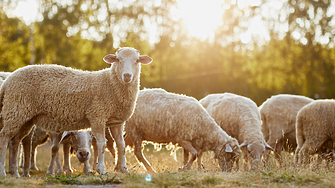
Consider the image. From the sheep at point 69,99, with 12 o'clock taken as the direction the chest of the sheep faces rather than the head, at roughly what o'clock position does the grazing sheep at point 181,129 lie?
The grazing sheep is roughly at 11 o'clock from the sheep.

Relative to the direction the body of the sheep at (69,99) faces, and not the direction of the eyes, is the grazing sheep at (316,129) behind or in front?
in front

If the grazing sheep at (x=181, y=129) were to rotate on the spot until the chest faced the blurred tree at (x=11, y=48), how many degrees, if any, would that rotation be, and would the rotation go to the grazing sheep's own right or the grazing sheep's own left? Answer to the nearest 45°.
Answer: approximately 135° to the grazing sheep's own left

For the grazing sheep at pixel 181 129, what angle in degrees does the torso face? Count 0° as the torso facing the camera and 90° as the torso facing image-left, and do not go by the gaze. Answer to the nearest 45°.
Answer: approximately 270°

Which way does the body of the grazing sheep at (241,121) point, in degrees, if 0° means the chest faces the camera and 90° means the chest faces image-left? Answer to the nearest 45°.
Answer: approximately 315°

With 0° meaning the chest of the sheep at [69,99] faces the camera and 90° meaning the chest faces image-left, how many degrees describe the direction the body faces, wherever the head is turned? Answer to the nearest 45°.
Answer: approximately 270°

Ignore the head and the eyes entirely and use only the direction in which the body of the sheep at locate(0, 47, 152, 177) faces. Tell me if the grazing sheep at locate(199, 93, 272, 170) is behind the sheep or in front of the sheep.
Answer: in front

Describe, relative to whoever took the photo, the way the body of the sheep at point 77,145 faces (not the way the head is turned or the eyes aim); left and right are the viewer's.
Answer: facing the viewer and to the right of the viewer

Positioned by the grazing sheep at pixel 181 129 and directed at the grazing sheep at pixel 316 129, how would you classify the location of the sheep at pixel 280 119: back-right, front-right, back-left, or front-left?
front-left

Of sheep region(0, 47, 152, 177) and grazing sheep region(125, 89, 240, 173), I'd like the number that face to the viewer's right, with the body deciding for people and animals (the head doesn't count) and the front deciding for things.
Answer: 2
